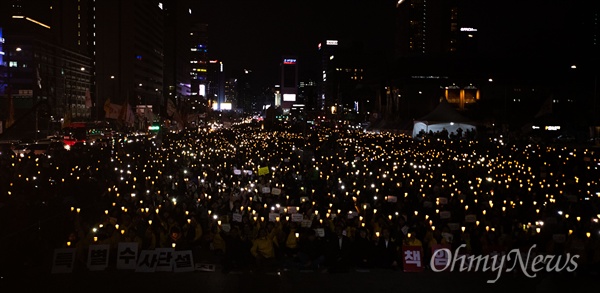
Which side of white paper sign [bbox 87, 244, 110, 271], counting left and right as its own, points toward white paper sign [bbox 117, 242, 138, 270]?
left

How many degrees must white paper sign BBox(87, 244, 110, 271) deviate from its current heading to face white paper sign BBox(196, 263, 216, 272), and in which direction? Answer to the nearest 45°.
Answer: approximately 90° to its left

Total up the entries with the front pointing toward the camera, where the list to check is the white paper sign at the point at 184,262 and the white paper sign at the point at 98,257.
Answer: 2

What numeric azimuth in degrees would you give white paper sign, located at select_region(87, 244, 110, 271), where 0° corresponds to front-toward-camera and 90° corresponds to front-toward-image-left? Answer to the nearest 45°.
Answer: approximately 0°

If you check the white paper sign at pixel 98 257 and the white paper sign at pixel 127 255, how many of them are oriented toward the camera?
2

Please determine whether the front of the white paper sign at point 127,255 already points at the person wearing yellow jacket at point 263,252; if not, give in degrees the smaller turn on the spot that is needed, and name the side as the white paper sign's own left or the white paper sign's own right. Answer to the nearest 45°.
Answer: approximately 90° to the white paper sign's own left

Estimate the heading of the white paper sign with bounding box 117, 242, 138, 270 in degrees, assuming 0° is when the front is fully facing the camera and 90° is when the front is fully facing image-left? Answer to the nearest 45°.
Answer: approximately 0°

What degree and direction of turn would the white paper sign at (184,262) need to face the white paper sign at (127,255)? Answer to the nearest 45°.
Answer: approximately 90° to its right

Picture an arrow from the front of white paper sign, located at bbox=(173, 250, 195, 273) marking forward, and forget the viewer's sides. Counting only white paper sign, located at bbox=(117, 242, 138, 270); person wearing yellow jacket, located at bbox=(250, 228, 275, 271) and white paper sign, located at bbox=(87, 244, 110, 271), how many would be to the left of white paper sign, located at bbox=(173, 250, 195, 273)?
1
